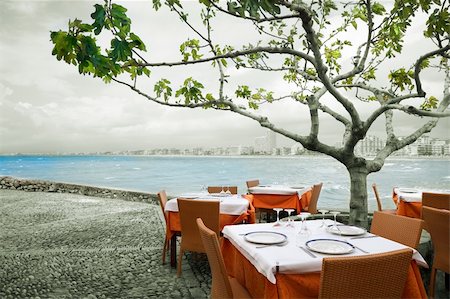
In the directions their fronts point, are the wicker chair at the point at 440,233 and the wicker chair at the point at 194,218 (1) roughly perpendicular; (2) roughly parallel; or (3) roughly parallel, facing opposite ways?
roughly perpendicular

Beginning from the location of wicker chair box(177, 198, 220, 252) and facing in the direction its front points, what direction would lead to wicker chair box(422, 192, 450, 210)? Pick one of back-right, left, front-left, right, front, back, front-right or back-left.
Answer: right

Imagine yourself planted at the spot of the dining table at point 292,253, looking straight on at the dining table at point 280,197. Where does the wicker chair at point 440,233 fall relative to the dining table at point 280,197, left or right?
right

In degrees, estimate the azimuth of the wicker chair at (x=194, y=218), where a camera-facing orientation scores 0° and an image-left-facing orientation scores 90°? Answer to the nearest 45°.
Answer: approximately 180°

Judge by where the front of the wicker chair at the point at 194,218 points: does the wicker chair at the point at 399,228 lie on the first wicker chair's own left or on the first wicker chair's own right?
on the first wicker chair's own right

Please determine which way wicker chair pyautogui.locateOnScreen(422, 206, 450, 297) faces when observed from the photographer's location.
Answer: facing away from the viewer and to the right of the viewer

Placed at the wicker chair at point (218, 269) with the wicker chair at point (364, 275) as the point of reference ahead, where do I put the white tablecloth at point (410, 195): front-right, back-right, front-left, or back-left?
front-left

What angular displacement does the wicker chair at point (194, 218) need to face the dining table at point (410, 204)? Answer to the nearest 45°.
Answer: approximately 90° to its right

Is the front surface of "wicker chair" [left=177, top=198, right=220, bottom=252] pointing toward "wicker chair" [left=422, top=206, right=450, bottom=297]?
no

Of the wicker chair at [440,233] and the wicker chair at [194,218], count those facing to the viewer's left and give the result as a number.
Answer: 0

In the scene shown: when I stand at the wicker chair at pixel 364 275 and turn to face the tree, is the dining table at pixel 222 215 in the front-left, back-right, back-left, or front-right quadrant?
front-left

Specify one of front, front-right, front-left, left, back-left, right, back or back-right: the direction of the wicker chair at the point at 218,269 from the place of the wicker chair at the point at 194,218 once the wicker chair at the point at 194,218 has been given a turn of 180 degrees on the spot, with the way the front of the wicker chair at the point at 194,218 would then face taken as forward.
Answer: front

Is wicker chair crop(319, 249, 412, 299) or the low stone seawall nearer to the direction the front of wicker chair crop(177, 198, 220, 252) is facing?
the low stone seawall

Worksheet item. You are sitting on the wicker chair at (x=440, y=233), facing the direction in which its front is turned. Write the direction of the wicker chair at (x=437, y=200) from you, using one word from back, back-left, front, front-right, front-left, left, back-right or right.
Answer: front-left

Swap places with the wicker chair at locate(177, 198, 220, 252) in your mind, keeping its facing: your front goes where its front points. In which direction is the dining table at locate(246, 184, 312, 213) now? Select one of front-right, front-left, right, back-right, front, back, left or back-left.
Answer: front-right
